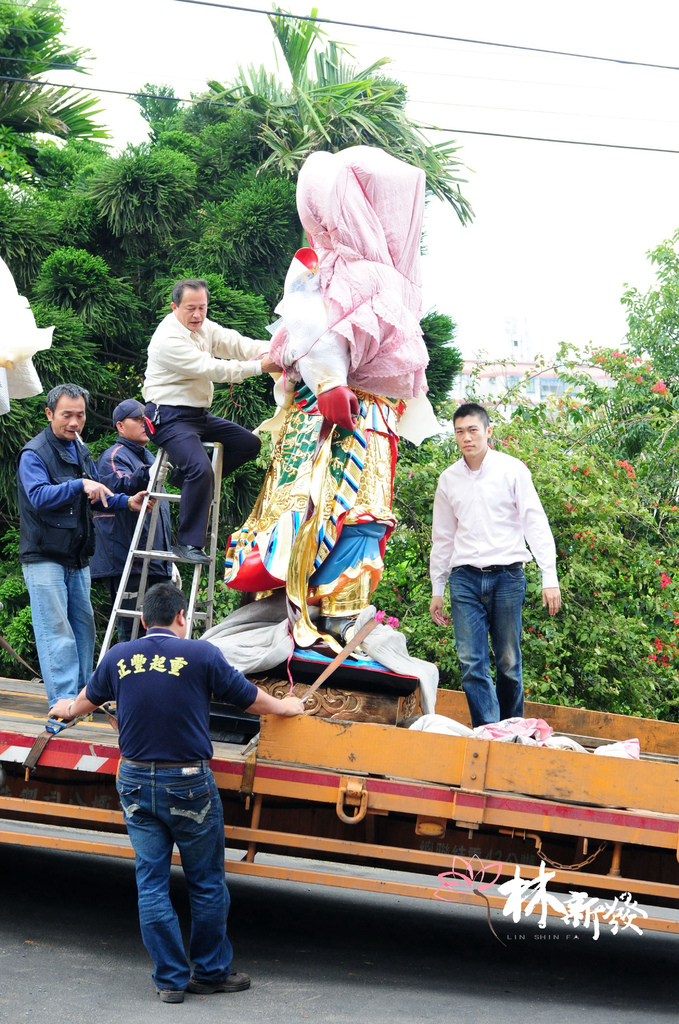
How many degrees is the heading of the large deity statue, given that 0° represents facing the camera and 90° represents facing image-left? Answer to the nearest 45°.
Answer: approximately 45°

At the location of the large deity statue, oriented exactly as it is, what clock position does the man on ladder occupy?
The man on ladder is roughly at 2 o'clock from the large deity statue.

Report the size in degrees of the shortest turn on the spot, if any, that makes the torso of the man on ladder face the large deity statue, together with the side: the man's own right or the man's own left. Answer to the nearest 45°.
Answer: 0° — they already face it

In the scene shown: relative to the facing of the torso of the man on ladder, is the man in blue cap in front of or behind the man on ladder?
behind

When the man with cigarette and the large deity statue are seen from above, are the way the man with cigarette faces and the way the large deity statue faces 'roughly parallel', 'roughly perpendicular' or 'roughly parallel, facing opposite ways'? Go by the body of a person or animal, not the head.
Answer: roughly perpendicular

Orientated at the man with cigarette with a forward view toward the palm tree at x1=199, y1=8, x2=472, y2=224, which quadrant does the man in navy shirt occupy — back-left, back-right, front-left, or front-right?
back-right

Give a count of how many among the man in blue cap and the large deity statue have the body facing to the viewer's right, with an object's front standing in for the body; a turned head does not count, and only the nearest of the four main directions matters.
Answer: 1

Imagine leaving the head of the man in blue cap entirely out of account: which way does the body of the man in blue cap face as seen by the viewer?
to the viewer's right

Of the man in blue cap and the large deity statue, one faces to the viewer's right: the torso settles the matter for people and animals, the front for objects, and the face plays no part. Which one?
the man in blue cap

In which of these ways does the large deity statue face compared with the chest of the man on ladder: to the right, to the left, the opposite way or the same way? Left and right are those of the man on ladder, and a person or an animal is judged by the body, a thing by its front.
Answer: to the right

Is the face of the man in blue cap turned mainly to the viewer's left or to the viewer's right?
to the viewer's right

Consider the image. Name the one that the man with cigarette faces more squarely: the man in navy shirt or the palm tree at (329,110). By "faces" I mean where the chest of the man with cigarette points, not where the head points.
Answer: the man in navy shirt

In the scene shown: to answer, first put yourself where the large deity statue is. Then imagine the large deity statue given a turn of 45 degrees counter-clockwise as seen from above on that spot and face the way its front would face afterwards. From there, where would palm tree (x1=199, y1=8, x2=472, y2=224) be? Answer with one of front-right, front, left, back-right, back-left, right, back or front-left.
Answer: back
